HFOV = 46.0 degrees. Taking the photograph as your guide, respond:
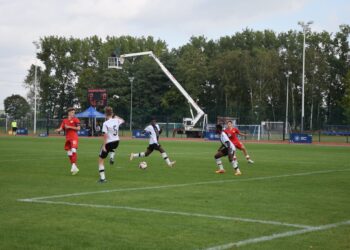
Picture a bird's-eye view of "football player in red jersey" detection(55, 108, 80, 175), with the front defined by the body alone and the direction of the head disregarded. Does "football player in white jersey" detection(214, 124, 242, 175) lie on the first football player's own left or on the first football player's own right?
on the first football player's own left

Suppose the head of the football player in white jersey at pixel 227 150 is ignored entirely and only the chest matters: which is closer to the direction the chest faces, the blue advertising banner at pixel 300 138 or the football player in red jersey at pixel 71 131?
the football player in red jersey

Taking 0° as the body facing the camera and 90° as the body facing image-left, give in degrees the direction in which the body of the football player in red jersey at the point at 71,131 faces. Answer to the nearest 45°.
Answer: approximately 0°

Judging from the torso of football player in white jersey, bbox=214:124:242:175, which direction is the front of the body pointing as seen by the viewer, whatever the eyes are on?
to the viewer's left

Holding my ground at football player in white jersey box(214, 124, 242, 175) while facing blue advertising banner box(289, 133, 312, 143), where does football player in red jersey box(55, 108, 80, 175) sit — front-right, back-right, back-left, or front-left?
back-left

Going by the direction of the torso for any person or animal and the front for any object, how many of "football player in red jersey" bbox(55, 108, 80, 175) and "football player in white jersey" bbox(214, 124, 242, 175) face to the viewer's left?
1

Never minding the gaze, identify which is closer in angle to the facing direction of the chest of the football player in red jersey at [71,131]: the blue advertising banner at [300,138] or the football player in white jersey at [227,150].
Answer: the football player in white jersey

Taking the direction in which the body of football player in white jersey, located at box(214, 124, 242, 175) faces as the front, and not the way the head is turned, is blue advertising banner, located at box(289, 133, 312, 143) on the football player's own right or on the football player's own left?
on the football player's own right
